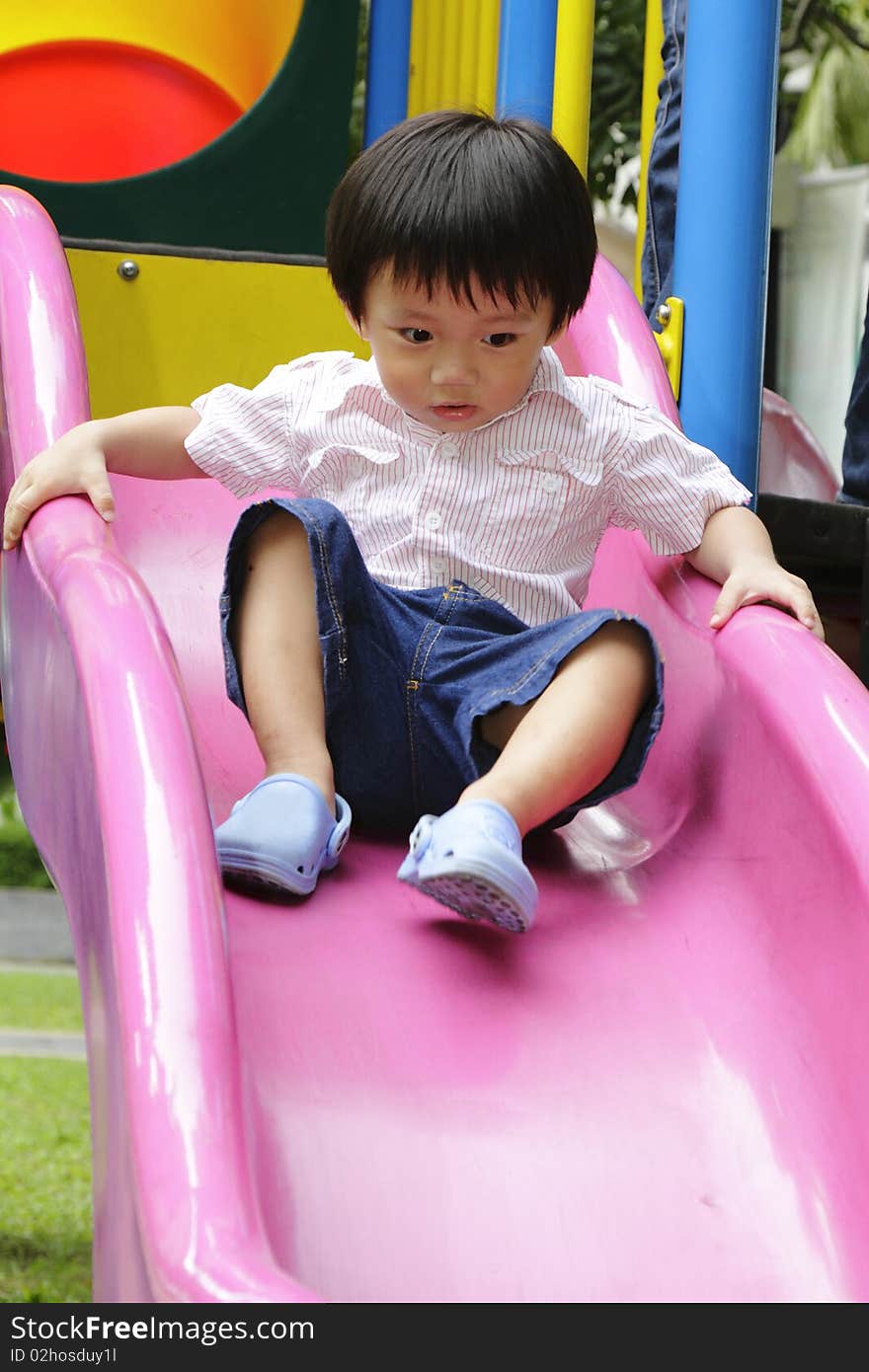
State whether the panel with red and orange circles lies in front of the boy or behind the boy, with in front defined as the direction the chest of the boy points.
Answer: behind

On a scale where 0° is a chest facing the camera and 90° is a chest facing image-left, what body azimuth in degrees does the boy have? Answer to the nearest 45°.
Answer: approximately 0°
